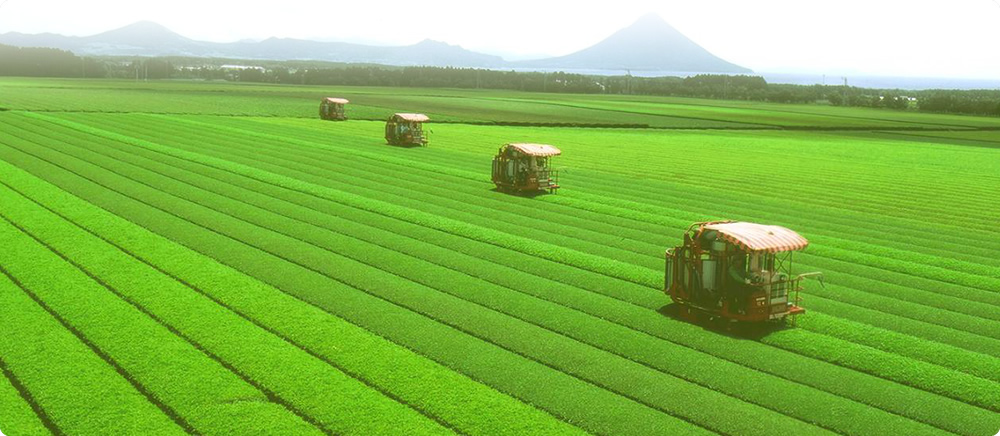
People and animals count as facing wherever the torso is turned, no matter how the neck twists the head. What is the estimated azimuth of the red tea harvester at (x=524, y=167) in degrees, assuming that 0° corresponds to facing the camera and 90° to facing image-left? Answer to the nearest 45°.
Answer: approximately 315°

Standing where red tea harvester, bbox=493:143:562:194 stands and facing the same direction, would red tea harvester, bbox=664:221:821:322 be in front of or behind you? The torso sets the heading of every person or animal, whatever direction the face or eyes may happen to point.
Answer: in front

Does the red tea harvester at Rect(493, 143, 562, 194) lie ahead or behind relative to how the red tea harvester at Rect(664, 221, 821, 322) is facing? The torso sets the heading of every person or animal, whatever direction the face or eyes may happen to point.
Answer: behind

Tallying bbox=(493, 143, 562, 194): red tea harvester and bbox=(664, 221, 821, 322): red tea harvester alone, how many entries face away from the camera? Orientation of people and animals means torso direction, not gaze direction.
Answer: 0

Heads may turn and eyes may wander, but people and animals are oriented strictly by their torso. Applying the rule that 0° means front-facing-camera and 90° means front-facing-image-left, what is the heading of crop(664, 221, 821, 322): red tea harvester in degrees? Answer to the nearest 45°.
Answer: approximately 315°
